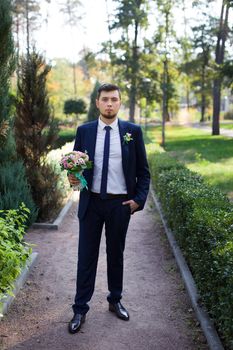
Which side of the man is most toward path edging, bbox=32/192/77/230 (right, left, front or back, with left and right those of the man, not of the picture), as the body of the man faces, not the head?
back

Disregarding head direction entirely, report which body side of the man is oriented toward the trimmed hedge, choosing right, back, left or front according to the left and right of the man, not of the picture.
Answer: left

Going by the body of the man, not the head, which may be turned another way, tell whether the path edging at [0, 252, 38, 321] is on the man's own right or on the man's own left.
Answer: on the man's own right

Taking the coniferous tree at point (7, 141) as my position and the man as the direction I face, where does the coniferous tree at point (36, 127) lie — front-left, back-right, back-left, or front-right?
back-left

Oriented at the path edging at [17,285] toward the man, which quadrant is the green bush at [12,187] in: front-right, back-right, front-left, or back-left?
back-left

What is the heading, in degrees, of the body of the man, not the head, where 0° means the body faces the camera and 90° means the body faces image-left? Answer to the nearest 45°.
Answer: approximately 0°

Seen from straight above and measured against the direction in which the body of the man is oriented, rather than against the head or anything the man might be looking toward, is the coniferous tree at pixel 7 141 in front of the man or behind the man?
behind

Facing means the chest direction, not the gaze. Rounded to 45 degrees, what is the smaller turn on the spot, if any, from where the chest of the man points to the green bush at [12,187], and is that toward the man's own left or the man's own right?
approximately 135° to the man's own right

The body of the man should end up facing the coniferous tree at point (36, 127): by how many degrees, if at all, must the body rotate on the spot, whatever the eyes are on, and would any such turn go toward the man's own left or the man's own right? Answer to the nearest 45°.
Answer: approximately 180°
